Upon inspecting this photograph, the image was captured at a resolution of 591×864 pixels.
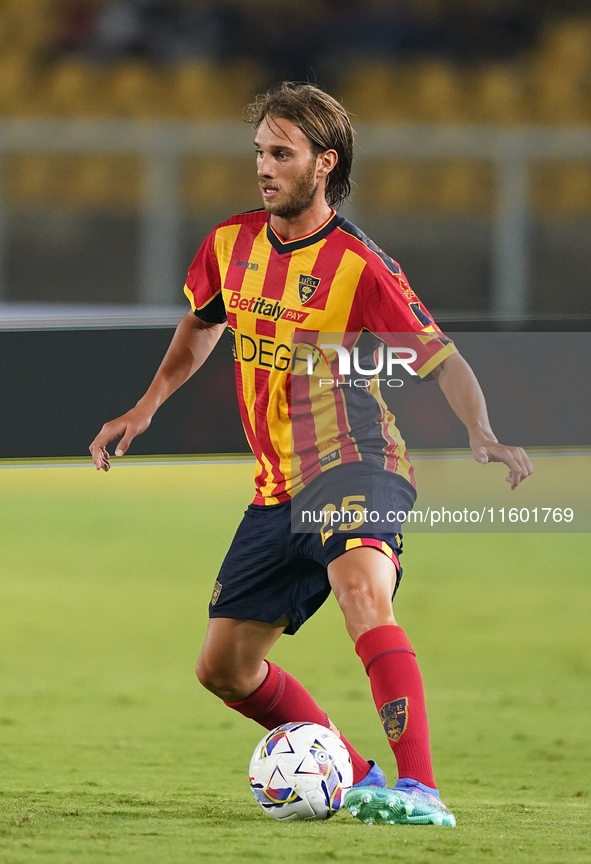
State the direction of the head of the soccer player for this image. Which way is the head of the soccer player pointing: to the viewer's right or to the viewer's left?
to the viewer's left

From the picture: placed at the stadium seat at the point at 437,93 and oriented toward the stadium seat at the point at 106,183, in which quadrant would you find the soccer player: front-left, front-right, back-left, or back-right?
front-left

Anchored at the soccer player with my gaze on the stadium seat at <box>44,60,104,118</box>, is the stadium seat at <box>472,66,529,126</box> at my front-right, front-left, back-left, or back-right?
front-right

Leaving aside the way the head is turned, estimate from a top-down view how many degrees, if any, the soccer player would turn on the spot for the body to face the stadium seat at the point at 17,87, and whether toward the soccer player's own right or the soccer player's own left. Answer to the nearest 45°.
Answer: approximately 135° to the soccer player's own right

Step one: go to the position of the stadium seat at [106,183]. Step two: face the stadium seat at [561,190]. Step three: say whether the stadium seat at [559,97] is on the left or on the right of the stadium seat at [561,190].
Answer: left

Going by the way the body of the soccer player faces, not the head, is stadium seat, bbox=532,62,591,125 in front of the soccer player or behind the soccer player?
behind

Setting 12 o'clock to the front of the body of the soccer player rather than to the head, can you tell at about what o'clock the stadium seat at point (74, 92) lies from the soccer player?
The stadium seat is roughly at 4 o'clock from the soccer player.

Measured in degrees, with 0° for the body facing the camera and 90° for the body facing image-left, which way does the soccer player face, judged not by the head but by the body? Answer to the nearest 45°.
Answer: approximately 45°

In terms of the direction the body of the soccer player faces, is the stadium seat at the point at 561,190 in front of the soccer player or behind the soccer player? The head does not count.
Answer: behind
